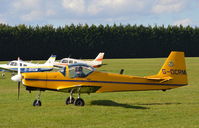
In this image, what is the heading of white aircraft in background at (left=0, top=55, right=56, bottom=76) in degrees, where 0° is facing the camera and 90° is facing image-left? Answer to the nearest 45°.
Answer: approximately 90°

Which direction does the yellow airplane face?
to the viewer's left
